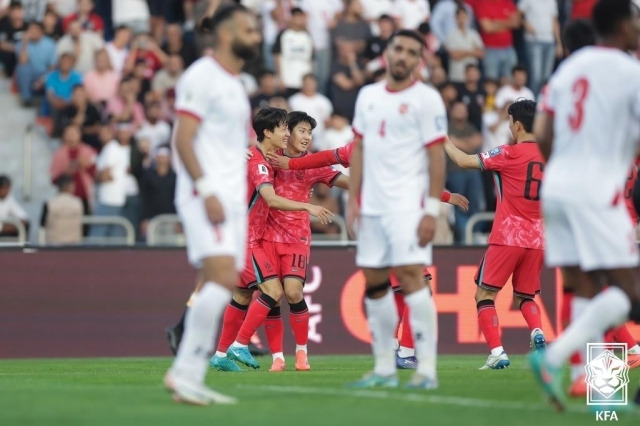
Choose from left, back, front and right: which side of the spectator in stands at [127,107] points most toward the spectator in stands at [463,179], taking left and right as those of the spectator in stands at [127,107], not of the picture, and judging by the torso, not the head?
left

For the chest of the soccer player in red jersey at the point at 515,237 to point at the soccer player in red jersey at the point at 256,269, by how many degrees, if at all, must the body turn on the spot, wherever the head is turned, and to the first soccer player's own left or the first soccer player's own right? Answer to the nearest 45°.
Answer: approximately 45° to the first soccer player's own left

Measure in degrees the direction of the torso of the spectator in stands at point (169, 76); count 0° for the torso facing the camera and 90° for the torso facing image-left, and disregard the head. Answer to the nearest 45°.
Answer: approximately 0°

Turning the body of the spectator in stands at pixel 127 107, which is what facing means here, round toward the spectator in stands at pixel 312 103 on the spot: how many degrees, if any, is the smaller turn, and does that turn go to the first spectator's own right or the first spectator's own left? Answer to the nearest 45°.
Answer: approximately 90° to the first spectator's own left

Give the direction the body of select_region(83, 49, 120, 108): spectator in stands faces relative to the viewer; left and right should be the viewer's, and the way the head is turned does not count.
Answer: facing the viewer

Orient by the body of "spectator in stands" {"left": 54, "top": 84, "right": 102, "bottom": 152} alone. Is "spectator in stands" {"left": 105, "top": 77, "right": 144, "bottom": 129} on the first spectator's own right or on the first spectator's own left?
on the first spectator's own left

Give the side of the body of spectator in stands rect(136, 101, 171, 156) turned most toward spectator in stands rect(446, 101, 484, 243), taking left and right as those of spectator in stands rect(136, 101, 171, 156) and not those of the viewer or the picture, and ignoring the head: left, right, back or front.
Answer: left

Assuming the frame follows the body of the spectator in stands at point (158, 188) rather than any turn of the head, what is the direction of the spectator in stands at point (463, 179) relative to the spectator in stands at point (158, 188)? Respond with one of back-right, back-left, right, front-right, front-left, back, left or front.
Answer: left

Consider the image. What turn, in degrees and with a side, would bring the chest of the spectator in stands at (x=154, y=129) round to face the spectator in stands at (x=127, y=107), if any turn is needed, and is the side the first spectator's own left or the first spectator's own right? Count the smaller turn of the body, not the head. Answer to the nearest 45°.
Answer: approximately 135° to the first spectator's own right

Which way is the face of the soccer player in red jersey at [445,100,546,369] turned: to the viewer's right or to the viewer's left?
to the viewer's left

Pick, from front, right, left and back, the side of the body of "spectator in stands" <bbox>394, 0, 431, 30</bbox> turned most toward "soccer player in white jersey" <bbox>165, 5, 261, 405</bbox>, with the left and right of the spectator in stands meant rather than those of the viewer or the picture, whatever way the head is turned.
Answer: front

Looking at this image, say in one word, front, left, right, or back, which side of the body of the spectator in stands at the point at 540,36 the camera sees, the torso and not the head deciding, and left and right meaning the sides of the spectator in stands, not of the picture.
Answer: front

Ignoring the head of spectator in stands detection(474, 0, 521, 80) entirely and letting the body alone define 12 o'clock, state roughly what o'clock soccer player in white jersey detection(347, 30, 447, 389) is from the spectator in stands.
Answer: The soccer player in white jersey is roughly at 12 o'clock from the spectator in stands.
